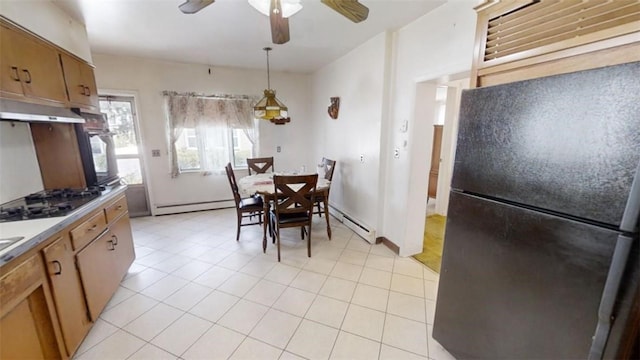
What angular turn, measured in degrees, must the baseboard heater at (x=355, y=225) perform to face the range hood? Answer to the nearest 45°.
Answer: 0° — it already faces it

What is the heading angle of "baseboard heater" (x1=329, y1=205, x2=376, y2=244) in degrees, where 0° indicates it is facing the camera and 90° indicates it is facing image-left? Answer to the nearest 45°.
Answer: approximately 45°

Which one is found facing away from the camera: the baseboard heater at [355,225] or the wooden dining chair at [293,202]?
the wooden dining chair

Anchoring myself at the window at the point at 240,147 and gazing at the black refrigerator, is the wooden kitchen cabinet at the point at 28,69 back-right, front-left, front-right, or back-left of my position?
front-right

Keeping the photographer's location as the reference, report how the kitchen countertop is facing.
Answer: facing the viewer and to the right of the viewer

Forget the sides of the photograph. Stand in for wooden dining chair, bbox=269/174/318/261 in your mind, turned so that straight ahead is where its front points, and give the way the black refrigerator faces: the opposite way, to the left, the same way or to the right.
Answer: to the left

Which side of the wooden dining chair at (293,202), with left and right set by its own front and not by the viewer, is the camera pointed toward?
back

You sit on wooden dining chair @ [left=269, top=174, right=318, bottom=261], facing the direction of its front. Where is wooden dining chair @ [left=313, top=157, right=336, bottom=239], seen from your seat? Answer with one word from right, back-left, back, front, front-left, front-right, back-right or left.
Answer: front-right

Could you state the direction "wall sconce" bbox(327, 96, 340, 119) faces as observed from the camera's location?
facing the viewer and to the left of the viewer

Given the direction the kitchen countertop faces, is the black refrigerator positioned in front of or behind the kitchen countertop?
in front

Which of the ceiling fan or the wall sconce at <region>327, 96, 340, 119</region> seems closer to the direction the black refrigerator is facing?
the ceiling fan

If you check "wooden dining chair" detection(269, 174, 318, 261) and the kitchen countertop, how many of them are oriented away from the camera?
1

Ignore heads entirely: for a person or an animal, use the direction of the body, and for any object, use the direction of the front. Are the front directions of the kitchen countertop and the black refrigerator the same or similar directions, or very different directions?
very different directions

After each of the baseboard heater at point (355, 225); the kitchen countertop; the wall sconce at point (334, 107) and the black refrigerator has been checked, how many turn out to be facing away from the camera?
0
